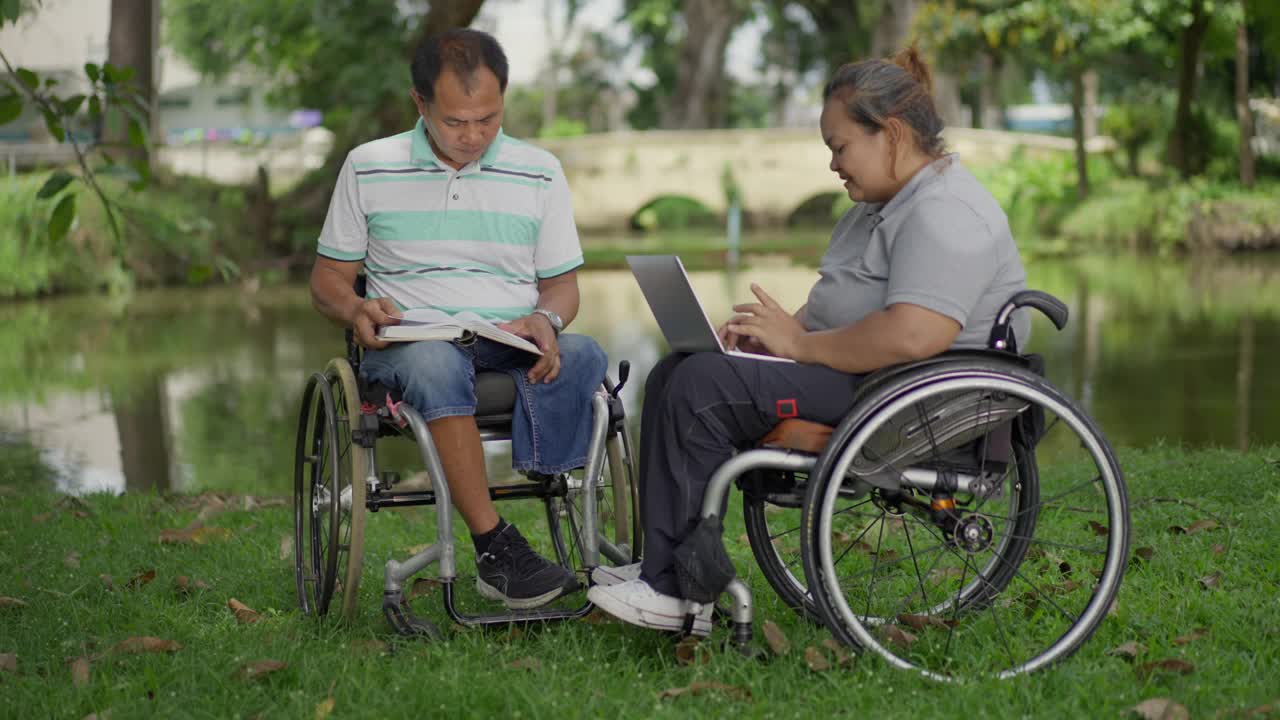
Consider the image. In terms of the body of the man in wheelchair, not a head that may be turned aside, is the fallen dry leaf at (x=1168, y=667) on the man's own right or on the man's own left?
on the man's own left

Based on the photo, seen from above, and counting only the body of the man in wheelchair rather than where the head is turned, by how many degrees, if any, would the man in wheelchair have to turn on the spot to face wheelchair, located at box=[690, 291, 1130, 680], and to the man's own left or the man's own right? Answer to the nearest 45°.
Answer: approximately 45° to the man's own left

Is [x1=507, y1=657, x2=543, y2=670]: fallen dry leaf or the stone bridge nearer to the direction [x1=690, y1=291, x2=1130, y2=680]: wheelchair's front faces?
the fallen dry leaf

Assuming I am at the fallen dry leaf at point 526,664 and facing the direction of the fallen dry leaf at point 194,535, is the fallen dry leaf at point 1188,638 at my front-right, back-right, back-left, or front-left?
back-right

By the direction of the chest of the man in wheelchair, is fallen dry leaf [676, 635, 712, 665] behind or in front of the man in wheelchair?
in front

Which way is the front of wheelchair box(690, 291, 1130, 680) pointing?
to the viewer's left

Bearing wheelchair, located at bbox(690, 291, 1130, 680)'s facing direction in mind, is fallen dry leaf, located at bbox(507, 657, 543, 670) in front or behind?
in front

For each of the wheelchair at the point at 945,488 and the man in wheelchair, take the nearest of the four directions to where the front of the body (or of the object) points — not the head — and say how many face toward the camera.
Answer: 1

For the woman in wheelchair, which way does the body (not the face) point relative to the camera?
to the viewer's left

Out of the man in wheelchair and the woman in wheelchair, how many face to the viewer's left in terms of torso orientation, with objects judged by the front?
1

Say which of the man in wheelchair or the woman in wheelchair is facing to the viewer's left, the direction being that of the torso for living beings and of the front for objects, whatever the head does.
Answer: the woman in wheelchair

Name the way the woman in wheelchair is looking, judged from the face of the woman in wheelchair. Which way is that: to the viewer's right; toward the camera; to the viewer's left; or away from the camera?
to the viewer's left

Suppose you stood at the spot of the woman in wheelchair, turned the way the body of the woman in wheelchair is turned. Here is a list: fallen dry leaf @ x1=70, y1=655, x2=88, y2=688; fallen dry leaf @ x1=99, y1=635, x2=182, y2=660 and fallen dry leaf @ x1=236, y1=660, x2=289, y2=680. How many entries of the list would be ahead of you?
3
